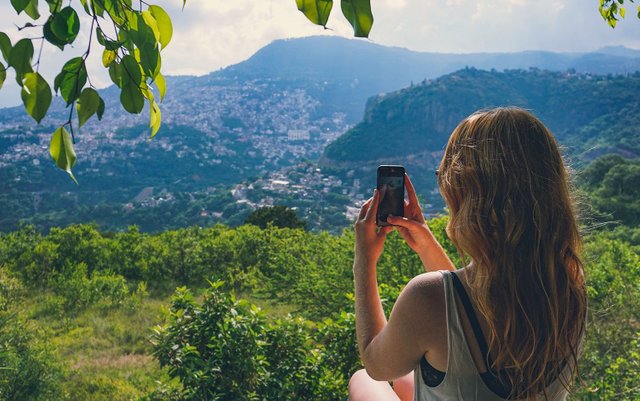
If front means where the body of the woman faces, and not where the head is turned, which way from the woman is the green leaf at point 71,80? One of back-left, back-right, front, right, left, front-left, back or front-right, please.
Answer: left

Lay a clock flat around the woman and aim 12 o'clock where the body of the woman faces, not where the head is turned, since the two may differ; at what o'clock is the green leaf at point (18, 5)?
The green leaf is roughly at 9 o'clock from the woman.

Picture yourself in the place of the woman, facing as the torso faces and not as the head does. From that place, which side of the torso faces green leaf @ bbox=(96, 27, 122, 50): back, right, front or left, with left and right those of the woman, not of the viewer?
left

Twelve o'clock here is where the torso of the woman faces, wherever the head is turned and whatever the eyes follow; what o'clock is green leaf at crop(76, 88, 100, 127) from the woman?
The green leaf is roughly at 9 o'clock from the woman.

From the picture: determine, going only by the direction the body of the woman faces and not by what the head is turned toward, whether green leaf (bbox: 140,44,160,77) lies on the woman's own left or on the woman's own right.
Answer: on the woman's own left

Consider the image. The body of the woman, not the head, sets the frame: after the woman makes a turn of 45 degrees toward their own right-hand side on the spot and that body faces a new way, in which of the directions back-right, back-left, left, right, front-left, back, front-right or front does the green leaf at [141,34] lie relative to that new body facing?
back-left

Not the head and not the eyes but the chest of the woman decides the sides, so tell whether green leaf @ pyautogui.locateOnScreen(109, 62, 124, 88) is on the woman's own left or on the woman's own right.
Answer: on the woman's own left

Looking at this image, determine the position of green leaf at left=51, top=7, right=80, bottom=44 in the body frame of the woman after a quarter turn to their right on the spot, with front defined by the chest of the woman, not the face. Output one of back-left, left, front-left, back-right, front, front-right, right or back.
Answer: back

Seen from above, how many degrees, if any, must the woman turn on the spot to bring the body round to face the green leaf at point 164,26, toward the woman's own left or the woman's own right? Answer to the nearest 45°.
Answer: approximately 90° to the woman's own left

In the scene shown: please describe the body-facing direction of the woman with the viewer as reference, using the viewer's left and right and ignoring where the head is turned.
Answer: facing away from the viewer and to the left of the viewer

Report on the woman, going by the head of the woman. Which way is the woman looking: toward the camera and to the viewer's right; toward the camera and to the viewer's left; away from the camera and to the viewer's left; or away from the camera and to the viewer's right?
away from the camera and to the viewer's left

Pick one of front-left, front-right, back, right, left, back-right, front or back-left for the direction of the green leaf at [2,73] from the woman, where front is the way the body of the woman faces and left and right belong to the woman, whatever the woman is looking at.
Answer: left

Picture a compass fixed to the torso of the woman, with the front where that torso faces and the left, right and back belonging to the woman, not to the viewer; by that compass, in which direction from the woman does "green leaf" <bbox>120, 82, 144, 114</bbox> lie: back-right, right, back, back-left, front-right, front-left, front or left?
left

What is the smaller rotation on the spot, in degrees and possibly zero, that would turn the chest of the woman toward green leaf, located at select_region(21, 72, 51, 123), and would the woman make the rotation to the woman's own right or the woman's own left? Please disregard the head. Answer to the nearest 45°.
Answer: approximately 90° to the woman's own left
